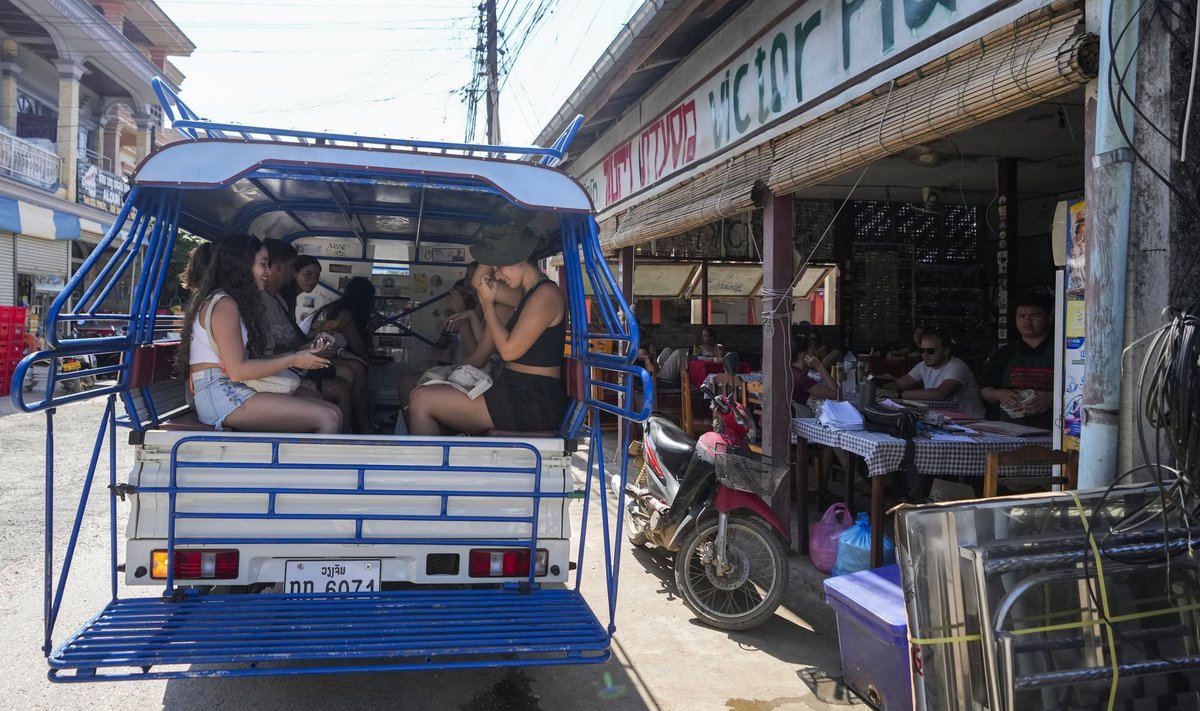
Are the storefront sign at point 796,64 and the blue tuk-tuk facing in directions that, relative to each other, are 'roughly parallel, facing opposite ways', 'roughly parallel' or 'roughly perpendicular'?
roughly perpendicular

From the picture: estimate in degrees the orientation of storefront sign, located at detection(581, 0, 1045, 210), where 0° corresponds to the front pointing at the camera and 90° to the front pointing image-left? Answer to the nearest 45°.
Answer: approximately 45°

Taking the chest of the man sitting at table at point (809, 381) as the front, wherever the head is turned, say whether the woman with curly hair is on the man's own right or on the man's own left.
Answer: on the man's own right

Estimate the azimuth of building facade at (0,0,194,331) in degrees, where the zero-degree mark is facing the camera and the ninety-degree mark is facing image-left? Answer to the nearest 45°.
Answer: approximately 315°

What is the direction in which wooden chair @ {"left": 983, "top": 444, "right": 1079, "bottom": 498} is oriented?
away from the camera

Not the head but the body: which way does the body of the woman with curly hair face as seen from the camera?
to the viewer's right

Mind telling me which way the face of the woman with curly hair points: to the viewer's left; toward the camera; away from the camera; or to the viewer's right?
to the viewer's right

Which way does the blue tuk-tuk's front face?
away from the camera

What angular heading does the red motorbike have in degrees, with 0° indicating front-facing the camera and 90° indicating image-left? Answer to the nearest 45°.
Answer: approximately 315°

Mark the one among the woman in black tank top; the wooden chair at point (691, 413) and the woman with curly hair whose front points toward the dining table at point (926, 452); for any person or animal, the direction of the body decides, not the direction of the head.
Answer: the woman with curly hair
